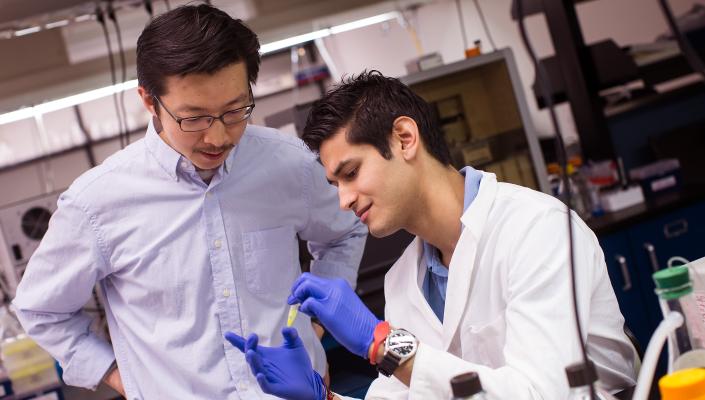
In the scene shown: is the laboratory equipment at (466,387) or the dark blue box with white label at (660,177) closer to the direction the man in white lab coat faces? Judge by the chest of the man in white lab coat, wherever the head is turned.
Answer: the laboratory equipment

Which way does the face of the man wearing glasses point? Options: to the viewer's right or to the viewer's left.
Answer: to the viewer's right

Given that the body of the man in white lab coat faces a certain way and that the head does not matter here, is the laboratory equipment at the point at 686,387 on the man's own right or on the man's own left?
on the man's own left

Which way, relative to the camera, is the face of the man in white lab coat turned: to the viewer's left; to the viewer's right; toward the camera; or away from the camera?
to the viewer's left

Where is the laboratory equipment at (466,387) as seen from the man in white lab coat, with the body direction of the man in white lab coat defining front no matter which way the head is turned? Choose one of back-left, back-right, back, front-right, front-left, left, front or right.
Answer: front-left

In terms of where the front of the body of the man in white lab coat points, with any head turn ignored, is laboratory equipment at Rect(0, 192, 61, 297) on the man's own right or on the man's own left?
on the man's own right

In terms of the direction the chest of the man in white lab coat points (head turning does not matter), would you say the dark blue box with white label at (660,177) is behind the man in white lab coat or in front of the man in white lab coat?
behind

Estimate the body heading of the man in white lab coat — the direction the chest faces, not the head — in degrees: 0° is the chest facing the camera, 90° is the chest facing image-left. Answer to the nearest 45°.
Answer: approximately 45°

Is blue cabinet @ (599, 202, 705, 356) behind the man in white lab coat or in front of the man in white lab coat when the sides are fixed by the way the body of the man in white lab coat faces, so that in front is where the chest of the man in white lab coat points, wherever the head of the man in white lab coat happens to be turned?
behind

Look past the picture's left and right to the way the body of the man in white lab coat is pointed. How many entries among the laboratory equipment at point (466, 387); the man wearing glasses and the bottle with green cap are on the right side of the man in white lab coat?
1
